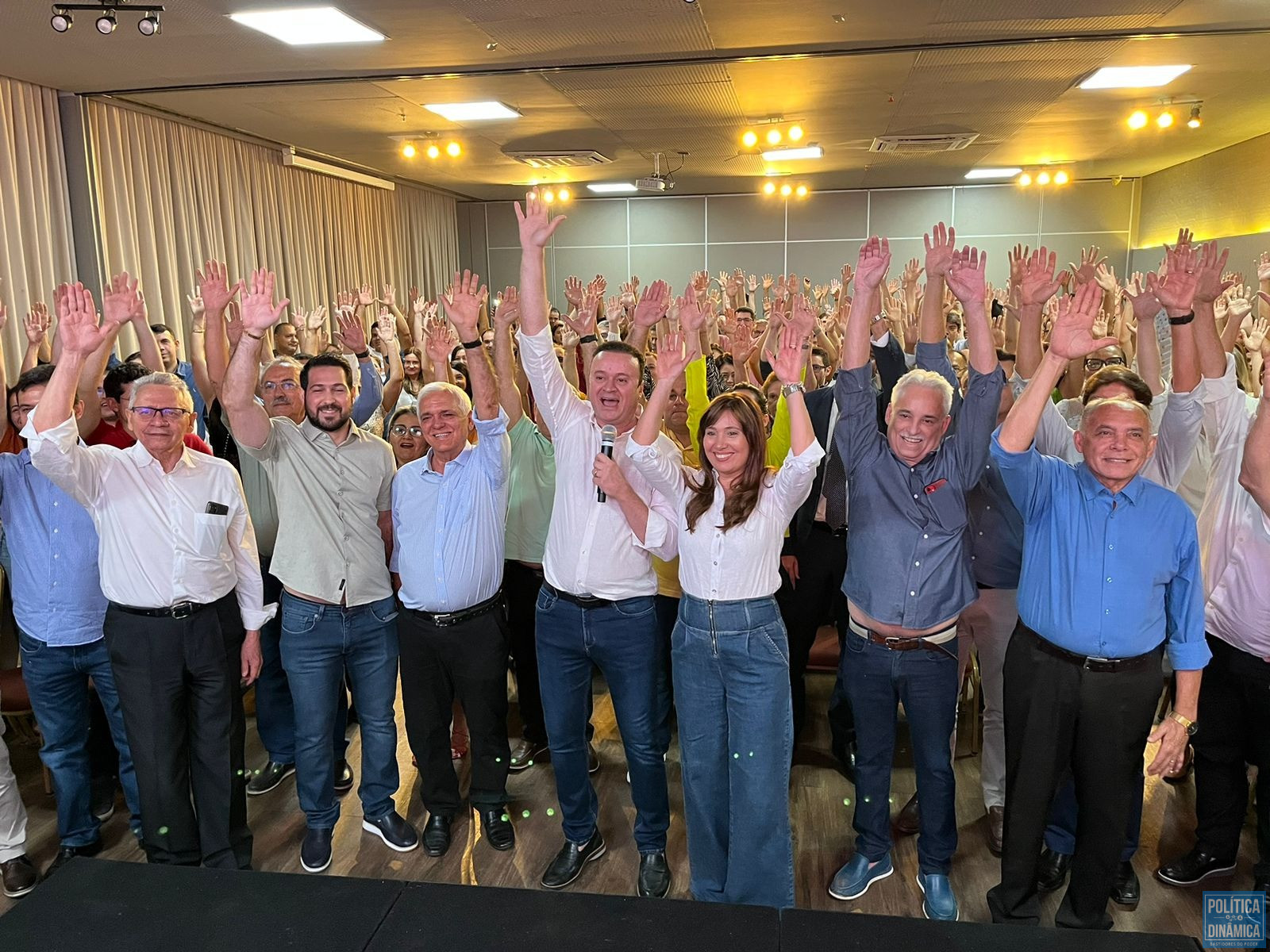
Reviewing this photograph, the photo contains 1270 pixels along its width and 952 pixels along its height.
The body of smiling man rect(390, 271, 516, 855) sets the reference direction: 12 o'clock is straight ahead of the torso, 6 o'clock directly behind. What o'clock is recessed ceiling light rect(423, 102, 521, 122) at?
The recessed ceiling light is roughly at 6 o'clock from the smiling man.

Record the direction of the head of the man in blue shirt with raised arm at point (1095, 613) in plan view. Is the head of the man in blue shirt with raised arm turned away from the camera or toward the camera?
toward the camera

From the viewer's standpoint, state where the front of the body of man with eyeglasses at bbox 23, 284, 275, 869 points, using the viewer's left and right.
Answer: facing the viewer

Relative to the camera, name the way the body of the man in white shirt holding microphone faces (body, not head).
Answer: toward the camera

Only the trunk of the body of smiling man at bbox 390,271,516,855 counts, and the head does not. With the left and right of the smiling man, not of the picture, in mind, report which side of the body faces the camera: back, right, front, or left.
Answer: front

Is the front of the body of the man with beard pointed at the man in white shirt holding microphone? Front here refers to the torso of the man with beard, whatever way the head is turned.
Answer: no

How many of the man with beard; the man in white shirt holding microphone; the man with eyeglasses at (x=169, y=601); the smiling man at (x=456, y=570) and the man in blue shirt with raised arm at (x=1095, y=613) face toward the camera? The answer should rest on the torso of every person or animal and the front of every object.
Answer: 5

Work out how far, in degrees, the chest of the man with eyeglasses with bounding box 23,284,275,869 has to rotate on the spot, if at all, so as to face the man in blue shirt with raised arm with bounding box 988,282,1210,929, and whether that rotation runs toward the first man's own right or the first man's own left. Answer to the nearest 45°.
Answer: approximately 45° to the first man's own left

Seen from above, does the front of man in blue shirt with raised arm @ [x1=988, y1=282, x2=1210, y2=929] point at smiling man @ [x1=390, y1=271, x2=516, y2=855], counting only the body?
no

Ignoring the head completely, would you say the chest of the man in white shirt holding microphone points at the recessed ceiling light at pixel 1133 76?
no

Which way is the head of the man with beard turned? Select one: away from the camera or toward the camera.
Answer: toward the camera

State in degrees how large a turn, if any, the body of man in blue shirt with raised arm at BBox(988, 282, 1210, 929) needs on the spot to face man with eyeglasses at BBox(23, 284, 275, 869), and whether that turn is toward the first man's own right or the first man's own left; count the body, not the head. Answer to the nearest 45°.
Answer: approximately 90° to the first man's own right

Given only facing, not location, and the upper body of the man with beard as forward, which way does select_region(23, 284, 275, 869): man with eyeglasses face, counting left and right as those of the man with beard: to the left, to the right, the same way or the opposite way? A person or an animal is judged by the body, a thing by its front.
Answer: the same way

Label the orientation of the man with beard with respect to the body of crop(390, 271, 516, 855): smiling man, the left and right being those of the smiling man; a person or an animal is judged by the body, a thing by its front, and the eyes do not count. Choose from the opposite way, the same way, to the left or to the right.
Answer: the same way

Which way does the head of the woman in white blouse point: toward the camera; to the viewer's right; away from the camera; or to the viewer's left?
toward the camera

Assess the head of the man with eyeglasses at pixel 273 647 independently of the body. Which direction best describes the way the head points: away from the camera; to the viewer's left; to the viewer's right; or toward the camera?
toward the camera

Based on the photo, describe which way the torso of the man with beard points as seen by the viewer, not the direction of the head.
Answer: toward the camera

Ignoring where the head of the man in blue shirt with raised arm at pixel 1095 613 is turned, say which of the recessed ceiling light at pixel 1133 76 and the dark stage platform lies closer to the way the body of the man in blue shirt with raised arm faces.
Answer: the dark stage platform

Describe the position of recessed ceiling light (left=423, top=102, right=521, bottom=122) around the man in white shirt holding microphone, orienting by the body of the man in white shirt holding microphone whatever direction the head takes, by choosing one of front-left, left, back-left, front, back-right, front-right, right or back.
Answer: back
